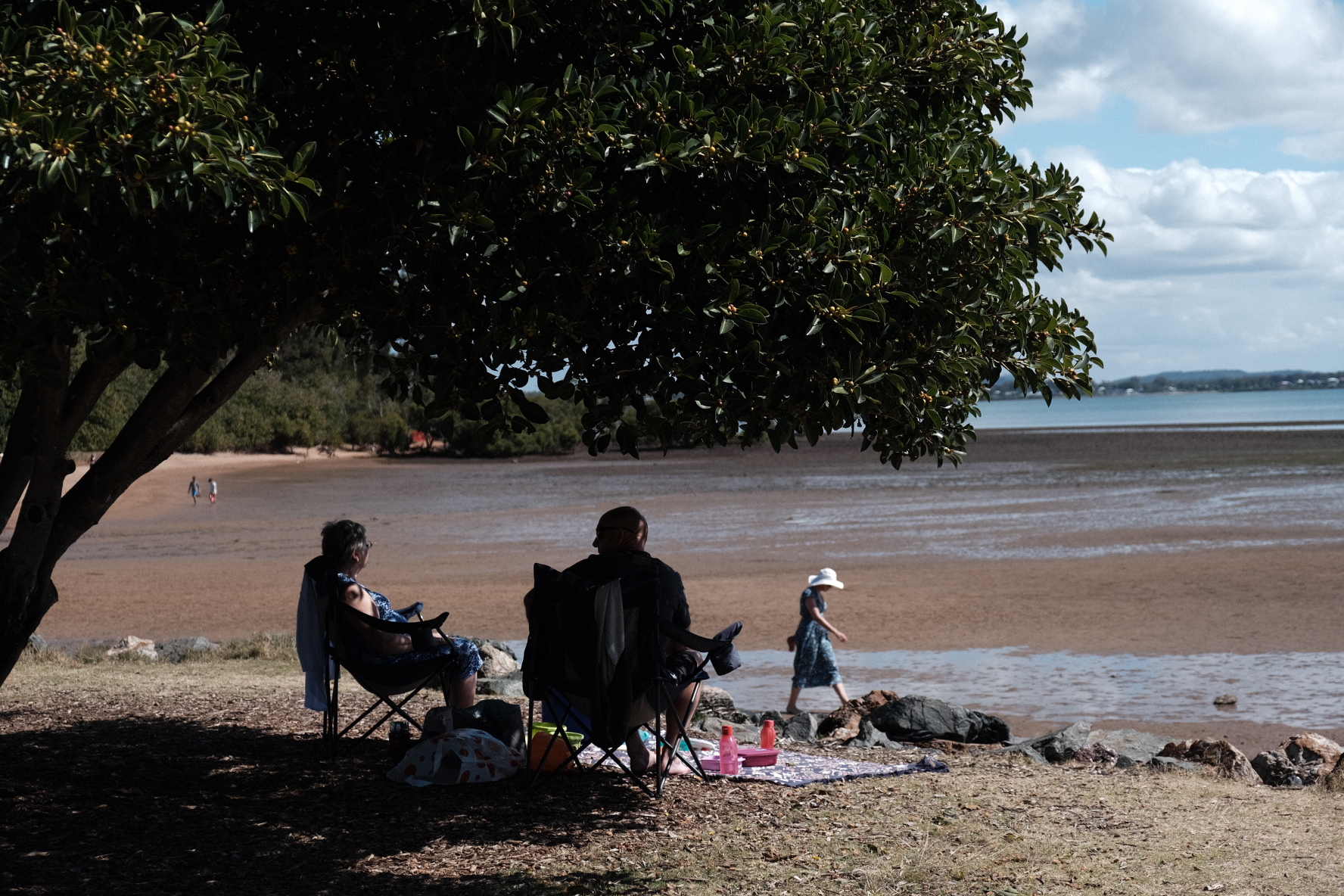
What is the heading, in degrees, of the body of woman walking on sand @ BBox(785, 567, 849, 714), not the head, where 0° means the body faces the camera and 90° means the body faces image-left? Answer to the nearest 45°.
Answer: approximately 270°

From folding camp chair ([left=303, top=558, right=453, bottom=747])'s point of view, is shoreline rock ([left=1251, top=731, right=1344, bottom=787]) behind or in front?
in front

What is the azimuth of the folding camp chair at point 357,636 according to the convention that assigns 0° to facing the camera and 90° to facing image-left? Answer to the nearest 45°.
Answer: approximately 270°

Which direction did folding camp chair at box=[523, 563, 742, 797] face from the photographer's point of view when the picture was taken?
facing away from the viewer and to the right of the viewer

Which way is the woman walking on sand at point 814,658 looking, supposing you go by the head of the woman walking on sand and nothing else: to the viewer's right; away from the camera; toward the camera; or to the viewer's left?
to the viewer's right

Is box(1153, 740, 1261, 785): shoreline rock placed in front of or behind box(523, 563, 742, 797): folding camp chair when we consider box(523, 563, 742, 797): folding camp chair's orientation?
in front

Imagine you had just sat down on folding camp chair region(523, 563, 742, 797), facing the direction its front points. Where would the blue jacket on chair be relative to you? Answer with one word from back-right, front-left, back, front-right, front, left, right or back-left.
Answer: left

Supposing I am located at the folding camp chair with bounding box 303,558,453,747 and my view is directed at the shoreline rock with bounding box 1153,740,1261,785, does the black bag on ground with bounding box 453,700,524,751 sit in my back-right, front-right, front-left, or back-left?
front-right

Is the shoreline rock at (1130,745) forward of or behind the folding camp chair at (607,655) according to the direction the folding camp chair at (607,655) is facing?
forward

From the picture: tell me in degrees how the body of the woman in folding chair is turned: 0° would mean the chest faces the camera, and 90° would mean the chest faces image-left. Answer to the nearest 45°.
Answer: approximately 270°

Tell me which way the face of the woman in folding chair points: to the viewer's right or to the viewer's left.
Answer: to the viewer's right
